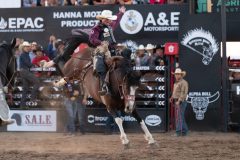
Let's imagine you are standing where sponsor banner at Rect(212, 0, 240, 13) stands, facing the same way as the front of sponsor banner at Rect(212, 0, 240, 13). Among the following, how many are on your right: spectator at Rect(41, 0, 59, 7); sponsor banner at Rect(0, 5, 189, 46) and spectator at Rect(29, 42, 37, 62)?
3

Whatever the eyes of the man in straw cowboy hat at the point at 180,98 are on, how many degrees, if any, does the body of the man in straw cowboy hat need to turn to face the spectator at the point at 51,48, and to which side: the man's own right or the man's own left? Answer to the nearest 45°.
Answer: approximately 45° to the man's own right

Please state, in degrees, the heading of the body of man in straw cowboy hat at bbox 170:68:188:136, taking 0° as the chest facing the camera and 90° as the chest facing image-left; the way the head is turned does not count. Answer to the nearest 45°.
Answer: approximately 45°

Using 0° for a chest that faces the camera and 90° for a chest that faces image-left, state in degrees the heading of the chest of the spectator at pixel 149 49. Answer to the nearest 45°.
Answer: approximately 0°

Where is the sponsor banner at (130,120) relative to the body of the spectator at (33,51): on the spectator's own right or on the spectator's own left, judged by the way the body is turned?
on the spectator's own left

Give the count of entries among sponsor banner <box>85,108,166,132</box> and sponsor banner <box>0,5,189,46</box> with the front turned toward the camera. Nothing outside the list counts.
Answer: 2

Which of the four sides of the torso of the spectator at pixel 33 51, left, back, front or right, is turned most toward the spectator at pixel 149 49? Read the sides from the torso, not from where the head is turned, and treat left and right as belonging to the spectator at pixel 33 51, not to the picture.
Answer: left
